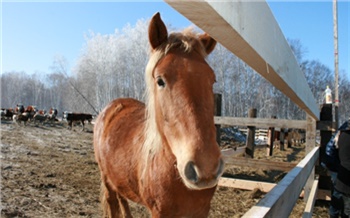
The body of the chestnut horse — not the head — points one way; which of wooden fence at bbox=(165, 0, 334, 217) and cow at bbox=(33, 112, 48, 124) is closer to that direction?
the wooden fence

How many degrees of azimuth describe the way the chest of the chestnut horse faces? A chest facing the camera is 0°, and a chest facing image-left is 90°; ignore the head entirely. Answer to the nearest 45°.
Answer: approximately 315°

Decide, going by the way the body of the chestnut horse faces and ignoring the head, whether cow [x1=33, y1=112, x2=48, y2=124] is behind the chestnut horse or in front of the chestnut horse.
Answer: behind
